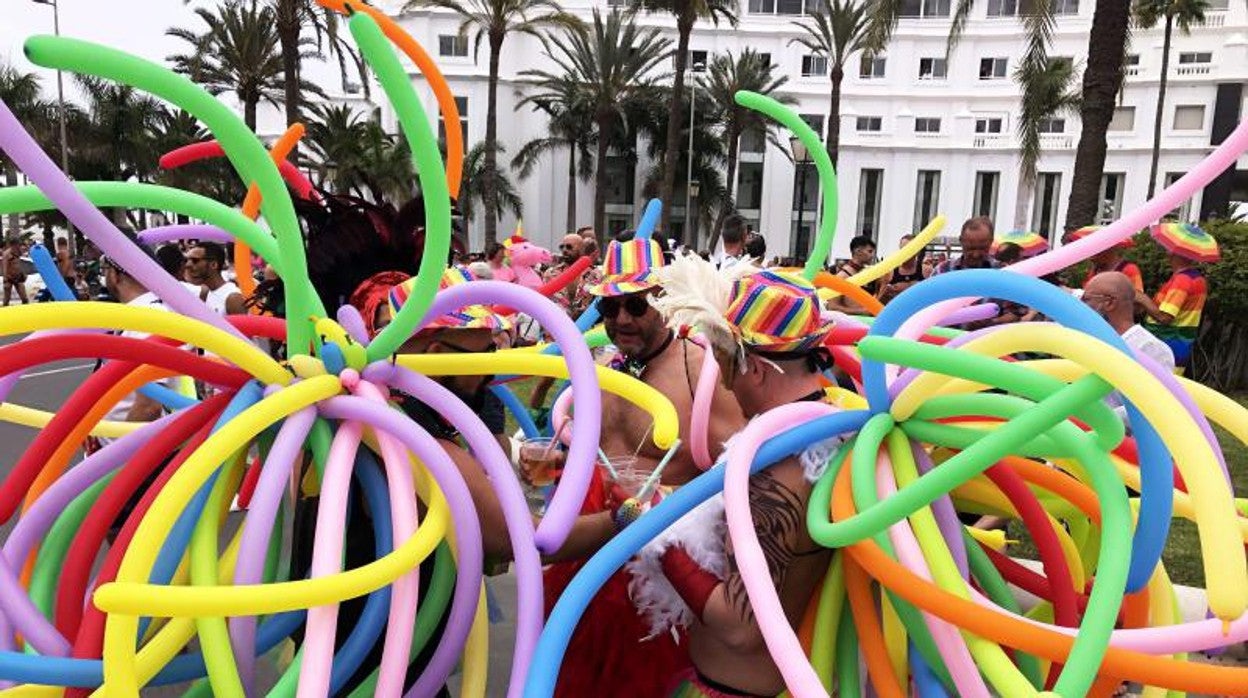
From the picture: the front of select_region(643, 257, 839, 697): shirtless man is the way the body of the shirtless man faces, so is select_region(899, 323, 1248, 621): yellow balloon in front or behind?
behind

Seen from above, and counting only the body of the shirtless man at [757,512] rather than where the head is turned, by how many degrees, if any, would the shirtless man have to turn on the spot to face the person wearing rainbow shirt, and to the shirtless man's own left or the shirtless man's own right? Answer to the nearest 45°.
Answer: approximately 90° to the shirtless man's own right

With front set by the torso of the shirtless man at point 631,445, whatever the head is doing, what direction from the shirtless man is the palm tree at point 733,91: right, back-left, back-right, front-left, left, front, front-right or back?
back-right

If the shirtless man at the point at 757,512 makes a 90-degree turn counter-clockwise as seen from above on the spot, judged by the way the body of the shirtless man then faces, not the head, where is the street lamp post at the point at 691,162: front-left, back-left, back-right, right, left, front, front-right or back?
back-right

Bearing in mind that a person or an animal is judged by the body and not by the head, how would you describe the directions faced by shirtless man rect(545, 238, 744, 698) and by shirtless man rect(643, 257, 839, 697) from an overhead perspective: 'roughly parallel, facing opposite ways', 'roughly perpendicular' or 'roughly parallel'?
roughly perpendicular

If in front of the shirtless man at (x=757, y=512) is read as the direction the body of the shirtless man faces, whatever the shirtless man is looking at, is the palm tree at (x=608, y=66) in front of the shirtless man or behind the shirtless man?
in front

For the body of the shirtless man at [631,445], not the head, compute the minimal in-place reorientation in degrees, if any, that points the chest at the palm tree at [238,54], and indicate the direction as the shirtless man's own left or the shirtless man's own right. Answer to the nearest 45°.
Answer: approximately 90° to the shirtless man's own right

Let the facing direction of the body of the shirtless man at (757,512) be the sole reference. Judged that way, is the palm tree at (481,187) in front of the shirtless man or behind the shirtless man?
in front

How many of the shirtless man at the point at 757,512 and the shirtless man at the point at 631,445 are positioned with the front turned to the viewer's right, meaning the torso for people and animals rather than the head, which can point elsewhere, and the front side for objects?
0

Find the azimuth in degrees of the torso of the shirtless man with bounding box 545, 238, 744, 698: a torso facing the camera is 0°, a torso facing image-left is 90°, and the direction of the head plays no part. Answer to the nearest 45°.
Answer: approximately 45°

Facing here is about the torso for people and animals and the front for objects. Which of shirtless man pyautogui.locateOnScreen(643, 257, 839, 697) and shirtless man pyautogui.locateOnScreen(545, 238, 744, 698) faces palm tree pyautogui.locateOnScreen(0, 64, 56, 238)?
shirtless man pyautogui.locateOnScreen(643, 257, 839, 697)

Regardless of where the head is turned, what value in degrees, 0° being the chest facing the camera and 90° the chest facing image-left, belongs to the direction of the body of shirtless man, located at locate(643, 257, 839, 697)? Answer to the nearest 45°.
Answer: approximately 135°

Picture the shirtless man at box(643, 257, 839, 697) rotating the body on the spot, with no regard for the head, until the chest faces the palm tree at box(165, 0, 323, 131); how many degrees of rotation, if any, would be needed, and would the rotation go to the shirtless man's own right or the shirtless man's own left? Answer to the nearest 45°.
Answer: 0° — they already face it
